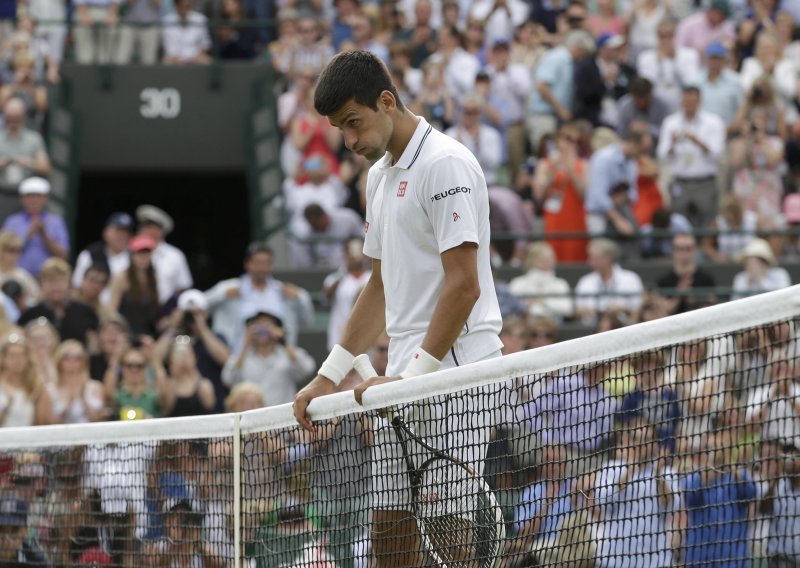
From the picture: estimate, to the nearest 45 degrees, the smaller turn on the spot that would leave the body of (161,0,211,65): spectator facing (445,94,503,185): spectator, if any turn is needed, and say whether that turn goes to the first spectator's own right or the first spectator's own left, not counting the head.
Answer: approximately 45° to the first spectator's own left

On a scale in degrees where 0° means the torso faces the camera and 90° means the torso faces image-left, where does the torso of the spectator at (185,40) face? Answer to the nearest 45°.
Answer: approximately 0°

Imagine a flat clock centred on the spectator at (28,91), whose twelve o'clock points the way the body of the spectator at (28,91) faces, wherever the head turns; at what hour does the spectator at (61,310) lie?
the spectator at (61,310) is roughly at 12 o'clock from the spectator at (28,91).

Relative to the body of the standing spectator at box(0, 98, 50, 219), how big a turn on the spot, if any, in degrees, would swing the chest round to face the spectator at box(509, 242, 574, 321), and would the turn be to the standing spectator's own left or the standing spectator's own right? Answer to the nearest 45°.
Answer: approximately 45° to the standing spectator's own left

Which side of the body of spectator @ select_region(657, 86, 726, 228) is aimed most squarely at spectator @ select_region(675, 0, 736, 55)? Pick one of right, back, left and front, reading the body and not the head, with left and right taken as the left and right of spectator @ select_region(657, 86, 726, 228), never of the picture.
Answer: back

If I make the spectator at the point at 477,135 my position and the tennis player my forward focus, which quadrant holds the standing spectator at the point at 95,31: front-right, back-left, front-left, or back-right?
back-right
